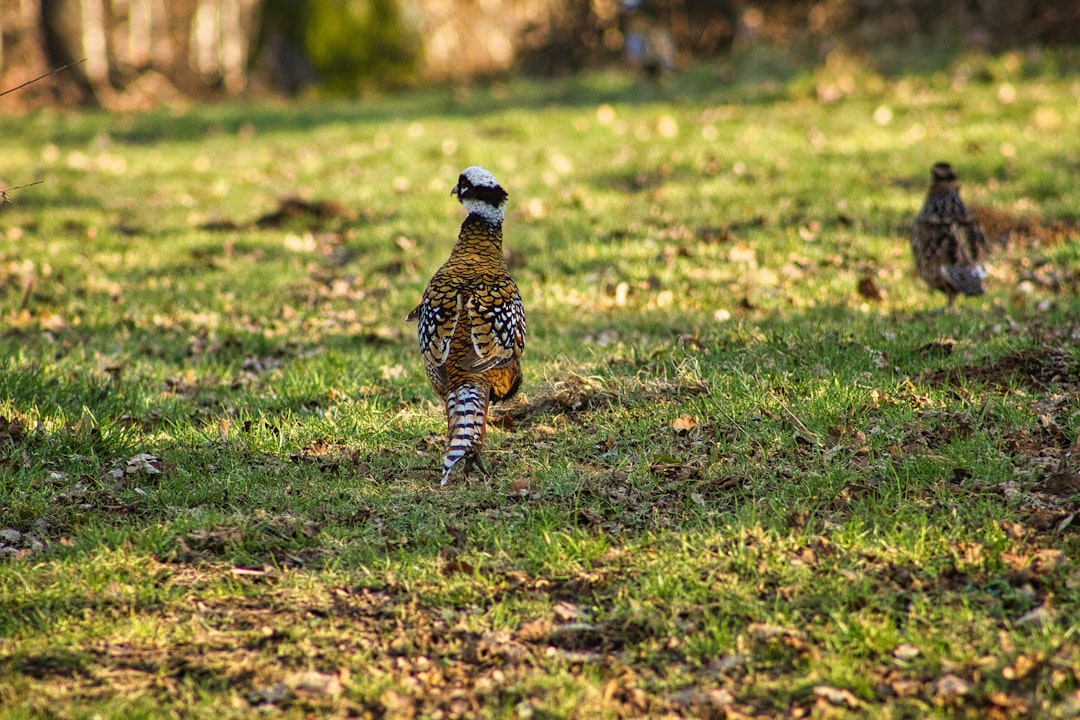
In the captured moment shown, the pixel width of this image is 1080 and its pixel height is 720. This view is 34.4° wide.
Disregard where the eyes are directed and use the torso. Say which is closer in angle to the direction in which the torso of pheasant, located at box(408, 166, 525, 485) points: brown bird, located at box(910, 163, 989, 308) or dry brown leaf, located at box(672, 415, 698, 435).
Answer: the brown bird

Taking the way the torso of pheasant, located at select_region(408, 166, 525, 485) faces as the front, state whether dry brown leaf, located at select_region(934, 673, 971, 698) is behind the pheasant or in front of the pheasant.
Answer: behind

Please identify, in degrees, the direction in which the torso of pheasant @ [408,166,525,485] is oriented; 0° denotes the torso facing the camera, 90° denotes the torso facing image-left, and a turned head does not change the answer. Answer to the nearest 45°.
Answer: approximately 180°

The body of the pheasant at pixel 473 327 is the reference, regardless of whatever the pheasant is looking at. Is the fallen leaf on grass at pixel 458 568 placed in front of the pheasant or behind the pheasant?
behind

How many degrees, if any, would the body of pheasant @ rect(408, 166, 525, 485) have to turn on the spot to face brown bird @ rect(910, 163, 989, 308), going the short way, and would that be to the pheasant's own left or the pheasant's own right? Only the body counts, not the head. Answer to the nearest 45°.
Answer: approximately 45° to the pheasant's own right

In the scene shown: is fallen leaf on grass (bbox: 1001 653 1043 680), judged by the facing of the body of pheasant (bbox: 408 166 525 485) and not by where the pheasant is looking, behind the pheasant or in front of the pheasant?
behind

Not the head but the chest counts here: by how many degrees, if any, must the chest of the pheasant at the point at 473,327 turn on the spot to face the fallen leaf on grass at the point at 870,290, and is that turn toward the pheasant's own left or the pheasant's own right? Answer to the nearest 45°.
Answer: approximately 45° to the pheasant's own right

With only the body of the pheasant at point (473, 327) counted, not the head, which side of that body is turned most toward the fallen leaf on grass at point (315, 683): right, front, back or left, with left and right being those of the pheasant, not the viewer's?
back

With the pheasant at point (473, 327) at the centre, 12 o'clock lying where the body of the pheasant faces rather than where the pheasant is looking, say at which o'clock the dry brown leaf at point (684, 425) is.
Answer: The dry brown leaf is roughly at 3 o'clock from the pheasant.

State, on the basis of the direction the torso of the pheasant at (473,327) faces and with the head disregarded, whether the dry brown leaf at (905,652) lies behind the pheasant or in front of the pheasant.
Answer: behind

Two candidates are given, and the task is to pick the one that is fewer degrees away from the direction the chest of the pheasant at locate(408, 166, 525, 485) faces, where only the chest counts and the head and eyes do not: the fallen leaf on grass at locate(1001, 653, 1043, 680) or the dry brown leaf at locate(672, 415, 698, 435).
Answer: the dry brown leaf
